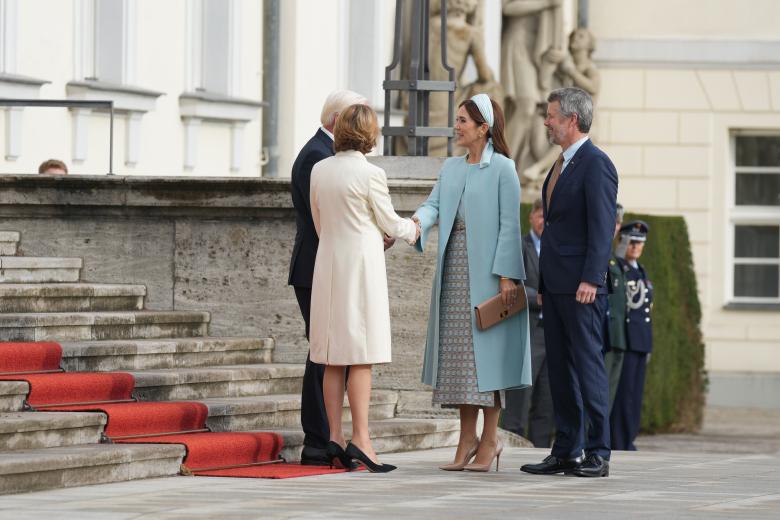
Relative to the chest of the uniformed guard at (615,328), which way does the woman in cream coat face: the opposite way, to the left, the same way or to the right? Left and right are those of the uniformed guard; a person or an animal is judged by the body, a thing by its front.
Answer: the opposite way

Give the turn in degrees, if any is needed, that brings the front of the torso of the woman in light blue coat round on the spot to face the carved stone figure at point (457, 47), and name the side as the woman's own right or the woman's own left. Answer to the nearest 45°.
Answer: approximately 135° to the woman's own right

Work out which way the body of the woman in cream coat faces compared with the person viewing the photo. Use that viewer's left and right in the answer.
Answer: facing away from the viewer and to the right of the viewer

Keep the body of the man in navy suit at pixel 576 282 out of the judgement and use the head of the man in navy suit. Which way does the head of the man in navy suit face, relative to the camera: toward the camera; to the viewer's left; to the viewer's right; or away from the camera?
to the viewer's left

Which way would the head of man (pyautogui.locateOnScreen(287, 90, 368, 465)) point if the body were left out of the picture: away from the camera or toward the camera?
away from the camera

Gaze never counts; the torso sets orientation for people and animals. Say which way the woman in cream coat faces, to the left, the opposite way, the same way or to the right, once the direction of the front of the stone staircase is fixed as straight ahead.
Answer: to the left

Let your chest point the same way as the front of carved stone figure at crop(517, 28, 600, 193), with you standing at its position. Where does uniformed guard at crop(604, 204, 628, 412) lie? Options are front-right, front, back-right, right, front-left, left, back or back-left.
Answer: front-left

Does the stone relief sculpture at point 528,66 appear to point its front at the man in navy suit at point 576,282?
yes

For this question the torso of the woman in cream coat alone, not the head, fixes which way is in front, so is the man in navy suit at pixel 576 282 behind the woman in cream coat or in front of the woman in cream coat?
in front

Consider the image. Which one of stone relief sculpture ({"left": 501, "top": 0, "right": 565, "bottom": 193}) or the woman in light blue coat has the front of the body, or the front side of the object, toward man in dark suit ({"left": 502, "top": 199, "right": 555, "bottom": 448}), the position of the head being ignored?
the stone relief sculpture

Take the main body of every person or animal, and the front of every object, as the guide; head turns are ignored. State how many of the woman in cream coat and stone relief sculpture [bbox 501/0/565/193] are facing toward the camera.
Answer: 1
